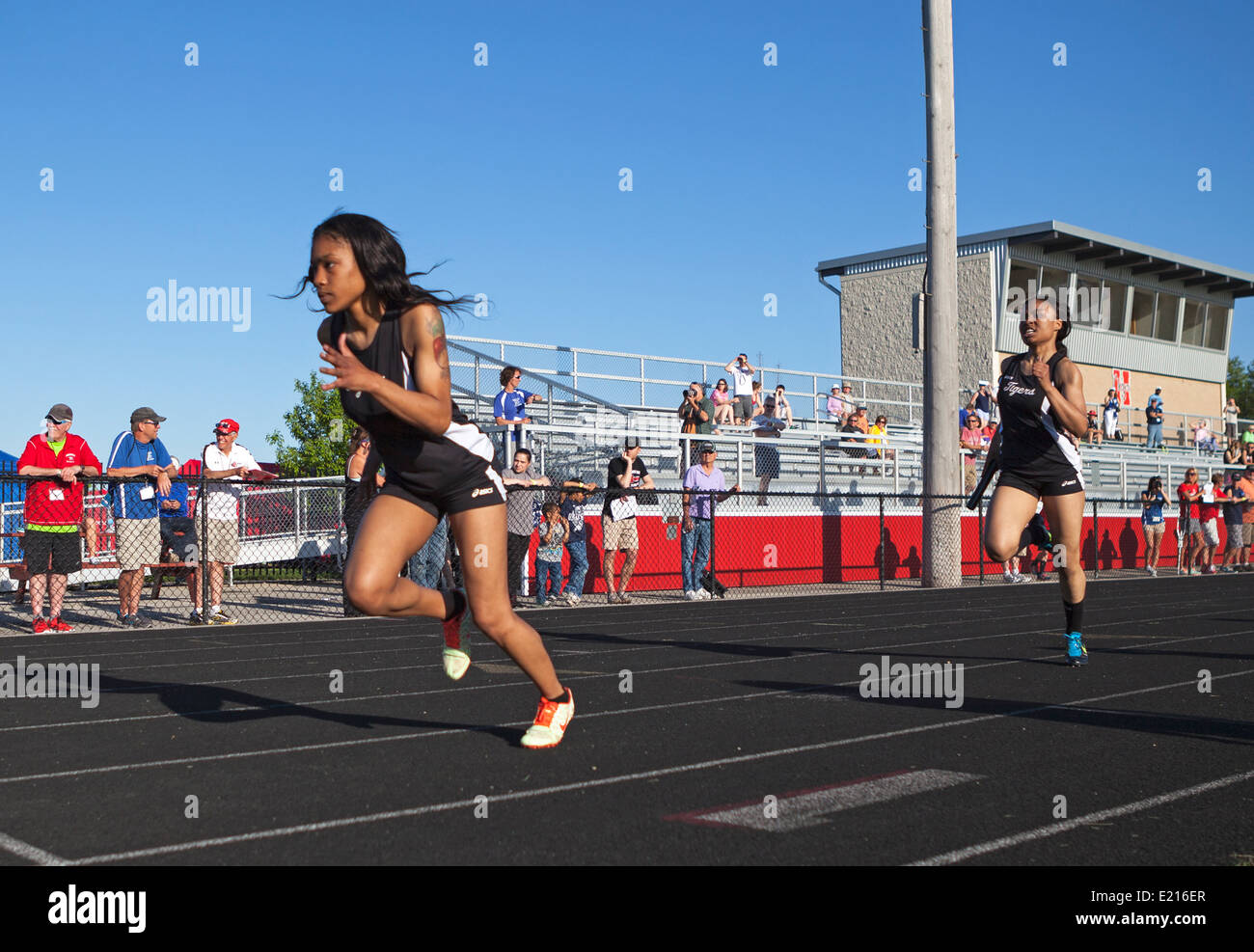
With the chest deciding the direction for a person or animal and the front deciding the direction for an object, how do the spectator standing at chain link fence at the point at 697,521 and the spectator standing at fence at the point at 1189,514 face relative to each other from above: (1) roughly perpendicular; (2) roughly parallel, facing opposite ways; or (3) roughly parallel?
roughly parallel

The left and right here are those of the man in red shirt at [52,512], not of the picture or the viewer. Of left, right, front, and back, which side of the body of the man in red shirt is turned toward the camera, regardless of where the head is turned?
front

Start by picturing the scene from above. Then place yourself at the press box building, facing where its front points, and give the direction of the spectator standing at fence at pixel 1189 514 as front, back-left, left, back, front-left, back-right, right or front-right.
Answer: front-right

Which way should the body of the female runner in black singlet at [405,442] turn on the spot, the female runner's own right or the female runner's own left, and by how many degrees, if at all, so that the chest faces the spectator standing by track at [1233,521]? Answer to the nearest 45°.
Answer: approximately 180°

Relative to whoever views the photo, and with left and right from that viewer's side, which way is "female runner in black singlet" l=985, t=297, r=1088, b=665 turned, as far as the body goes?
facing the viewer and to the left of the viewer

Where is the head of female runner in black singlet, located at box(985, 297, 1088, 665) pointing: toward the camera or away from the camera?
toward the camera

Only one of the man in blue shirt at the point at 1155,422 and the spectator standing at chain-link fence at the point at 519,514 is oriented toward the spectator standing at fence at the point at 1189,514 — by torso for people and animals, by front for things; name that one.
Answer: the man in blue shirt

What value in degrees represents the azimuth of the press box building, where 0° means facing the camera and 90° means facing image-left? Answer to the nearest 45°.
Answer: approximately 315°

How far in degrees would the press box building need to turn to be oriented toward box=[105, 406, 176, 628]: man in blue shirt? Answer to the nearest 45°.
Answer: approximately 45° to its right

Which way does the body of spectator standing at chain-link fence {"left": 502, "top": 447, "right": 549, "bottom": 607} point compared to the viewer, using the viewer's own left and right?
facing the viewer

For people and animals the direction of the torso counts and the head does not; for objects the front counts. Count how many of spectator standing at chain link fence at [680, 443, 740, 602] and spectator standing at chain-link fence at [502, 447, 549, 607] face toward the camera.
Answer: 2

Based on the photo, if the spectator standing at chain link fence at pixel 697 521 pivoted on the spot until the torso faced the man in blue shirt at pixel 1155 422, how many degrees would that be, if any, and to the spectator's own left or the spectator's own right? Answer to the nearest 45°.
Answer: approximately 135° to the spectator's own left
